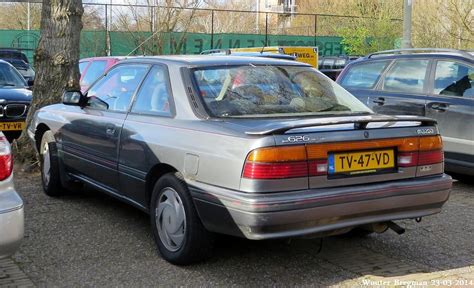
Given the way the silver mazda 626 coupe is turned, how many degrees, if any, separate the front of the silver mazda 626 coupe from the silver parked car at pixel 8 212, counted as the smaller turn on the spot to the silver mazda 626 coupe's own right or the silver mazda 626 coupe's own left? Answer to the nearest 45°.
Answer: approximately 90° to the silver mazda 626 coupe's own left

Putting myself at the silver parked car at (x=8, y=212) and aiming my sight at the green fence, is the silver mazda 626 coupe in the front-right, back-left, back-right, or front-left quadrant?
front-right

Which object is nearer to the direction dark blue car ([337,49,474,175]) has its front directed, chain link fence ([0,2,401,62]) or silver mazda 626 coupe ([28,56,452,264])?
the silver mazda 626 coupe

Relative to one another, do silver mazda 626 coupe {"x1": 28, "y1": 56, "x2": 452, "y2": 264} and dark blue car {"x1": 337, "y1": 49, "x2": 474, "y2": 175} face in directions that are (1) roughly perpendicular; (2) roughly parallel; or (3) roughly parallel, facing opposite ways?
roughly parallel, facing opposite ways

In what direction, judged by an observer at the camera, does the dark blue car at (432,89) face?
facing the viewer and to the right of the viewer

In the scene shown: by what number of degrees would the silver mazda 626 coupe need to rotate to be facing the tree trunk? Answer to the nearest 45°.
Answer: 0° — it already faces it

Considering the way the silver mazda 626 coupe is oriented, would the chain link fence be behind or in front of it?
in front

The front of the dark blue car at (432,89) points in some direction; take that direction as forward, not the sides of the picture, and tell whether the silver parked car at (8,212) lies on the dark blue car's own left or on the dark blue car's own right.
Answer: on the dark blue car's own right

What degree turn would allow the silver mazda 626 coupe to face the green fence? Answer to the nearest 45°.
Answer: approximately 45° to its right

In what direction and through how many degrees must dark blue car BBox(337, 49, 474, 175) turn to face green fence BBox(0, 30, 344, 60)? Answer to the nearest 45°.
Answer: approximately 180°

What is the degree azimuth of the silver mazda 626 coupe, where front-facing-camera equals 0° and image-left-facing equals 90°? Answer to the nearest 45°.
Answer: approximately 135°
